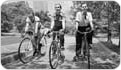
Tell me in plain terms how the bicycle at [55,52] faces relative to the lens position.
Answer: facing the viewer and to the left of the viewer

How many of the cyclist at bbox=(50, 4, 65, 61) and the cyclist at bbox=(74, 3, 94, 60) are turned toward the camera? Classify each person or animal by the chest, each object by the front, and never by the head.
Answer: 2

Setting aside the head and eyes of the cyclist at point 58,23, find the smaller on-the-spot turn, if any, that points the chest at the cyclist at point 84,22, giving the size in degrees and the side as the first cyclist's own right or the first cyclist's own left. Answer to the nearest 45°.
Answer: approximately 90° to the first cyclist's own left

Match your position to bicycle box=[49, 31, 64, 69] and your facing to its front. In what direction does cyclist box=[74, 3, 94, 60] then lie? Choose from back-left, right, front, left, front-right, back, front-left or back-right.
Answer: back-left

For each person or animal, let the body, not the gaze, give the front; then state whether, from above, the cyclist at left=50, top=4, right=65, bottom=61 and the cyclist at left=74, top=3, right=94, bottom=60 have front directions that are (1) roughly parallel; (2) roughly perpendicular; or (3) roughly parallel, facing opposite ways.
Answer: roughly parallel

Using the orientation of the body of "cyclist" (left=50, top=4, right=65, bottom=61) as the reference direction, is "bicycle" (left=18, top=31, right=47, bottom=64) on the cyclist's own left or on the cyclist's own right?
on the cyclist's own right

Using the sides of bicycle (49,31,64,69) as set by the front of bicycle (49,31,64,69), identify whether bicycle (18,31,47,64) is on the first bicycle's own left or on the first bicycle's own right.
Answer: on the first bicycle's own right

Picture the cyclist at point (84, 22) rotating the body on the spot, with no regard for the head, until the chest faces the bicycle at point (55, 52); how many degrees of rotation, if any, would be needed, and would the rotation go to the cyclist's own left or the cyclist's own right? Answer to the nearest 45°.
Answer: approximately 90° to the cyclist's own right

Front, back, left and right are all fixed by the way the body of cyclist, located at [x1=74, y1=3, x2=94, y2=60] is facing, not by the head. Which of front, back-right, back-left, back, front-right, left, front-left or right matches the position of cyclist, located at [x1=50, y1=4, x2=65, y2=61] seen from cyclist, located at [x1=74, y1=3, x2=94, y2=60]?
right

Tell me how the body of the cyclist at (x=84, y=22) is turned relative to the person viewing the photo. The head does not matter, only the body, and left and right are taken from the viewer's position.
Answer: facing the viewer
